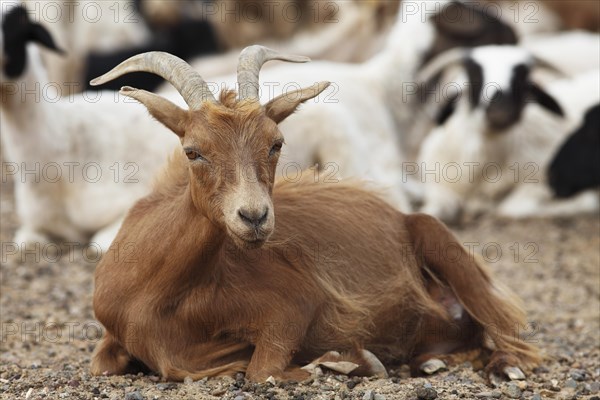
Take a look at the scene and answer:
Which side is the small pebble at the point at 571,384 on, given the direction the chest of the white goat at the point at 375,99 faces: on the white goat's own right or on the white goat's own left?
on the white goat's own right

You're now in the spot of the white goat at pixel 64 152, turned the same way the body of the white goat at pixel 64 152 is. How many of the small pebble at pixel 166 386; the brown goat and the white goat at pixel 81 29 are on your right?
1

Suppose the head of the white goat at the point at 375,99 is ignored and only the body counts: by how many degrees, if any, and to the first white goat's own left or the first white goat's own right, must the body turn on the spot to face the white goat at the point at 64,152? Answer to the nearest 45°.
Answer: approximately 135° to the first white goat's own right

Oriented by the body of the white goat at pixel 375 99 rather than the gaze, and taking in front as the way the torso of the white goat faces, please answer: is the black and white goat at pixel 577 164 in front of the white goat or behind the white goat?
in front

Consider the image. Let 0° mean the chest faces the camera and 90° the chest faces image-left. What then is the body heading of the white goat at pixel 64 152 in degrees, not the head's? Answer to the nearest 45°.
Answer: approximately 90°

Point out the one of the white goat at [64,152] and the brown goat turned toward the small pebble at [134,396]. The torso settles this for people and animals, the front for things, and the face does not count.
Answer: the brown goat

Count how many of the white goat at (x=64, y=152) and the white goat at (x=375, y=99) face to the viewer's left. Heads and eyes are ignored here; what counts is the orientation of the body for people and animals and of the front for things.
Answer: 1

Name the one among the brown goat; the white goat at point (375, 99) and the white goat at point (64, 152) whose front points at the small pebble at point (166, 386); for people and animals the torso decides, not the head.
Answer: the brown goat

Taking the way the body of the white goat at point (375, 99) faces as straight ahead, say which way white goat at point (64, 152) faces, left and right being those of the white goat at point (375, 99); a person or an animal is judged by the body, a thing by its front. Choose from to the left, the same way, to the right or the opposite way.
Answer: the opposite way

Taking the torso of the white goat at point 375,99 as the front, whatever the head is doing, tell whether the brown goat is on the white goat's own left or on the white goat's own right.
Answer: on the white goat's own right

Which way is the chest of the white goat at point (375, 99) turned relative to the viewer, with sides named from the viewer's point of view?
facing to the right of the viewer

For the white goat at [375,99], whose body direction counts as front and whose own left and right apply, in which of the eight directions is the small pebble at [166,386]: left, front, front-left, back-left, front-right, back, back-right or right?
right

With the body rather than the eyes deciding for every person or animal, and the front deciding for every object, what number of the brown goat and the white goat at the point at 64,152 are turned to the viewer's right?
0

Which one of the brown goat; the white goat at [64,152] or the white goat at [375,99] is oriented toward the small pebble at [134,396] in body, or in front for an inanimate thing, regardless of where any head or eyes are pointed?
the brown goat

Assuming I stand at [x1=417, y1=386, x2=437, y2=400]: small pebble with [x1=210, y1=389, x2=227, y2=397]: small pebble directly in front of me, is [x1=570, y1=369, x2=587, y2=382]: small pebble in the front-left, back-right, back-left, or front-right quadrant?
back-right
